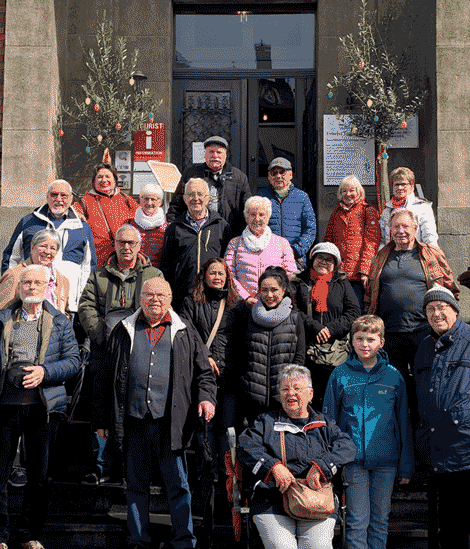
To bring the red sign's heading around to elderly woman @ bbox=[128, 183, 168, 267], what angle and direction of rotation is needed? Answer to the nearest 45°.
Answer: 0° — it already faces them

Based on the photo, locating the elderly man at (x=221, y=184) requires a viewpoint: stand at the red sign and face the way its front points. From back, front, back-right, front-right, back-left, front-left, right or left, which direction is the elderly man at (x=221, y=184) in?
front

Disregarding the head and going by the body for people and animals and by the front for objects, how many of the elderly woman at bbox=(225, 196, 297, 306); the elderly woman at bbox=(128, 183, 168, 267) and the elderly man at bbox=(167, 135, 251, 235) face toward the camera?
3

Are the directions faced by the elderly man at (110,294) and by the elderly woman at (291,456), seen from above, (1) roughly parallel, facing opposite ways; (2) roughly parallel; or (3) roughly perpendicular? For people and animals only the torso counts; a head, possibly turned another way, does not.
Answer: roughly parallel

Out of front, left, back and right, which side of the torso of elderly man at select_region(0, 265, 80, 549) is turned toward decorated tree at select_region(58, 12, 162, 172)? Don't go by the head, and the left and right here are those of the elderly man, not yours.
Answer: back

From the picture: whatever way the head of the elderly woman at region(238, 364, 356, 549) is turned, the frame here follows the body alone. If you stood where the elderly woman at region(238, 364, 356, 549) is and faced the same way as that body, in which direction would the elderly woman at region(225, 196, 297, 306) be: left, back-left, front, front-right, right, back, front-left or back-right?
back

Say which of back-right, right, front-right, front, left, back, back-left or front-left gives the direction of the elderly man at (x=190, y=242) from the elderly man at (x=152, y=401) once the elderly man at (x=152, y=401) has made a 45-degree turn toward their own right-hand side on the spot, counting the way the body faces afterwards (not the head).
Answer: back-right

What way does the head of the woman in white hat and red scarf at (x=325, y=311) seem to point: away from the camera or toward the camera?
toward the camera

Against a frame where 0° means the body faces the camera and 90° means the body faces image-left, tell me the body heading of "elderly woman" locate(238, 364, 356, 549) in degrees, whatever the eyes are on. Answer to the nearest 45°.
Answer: approximately 0°

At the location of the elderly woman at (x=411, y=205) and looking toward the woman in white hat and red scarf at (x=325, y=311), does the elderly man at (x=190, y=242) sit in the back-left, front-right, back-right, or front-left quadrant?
front-right

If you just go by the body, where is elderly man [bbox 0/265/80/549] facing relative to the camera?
toward the camera

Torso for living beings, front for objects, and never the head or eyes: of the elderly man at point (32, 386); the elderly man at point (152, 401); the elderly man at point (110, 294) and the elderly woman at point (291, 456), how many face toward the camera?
4

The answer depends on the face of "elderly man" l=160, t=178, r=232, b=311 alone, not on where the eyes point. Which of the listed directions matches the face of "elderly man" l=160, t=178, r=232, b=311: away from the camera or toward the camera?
toward the camera

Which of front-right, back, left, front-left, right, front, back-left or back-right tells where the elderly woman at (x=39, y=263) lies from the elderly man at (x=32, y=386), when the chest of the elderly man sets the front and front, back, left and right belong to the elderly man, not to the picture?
back

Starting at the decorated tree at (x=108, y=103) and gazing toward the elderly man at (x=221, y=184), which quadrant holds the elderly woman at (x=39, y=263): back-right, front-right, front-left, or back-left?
front-right
